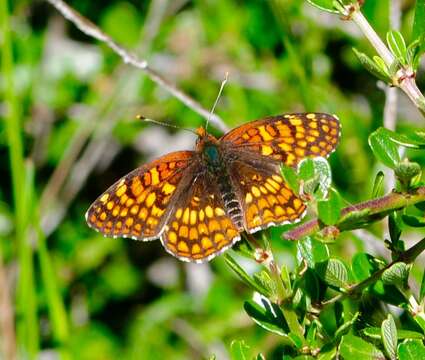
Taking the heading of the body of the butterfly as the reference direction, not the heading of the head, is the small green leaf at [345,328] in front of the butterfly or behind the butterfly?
behind

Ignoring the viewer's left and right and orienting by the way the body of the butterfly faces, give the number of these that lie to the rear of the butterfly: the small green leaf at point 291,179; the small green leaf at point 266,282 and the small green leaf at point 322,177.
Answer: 3

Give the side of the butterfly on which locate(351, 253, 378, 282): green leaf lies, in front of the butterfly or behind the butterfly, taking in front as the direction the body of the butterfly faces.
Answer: behind

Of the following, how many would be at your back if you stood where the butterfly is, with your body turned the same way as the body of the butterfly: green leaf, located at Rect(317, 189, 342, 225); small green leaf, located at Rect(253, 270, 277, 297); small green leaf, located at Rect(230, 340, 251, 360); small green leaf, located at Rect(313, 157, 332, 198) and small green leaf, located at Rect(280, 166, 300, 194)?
5

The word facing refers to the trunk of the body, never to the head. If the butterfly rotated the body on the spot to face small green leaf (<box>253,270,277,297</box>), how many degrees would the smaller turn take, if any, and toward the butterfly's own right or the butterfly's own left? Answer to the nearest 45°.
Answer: approximately 180°

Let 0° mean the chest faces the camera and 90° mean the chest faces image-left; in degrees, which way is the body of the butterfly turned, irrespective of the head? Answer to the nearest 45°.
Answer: approximately 180°
